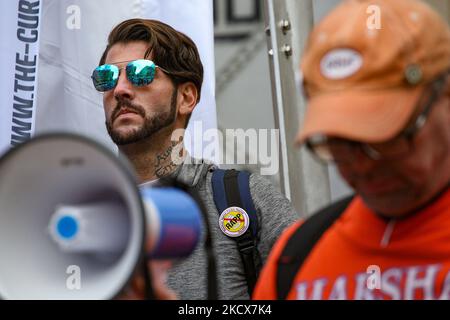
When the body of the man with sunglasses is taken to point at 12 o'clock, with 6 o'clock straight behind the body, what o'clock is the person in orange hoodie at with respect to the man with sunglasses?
The person in orange hoodie is roughly at 10 o'clock from the man with sunglasses.

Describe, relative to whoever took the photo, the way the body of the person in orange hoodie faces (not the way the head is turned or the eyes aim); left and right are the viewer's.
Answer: facing the viewer and to the left of the viewer

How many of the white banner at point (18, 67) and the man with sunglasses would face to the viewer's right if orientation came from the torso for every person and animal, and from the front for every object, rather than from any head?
0

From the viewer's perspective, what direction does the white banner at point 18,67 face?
toward the camera

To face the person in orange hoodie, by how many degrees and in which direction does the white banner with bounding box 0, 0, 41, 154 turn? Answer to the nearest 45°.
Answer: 0° — it already faces them

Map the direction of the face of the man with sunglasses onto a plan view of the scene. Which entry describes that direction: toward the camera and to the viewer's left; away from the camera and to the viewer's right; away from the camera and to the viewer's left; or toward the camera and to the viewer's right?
toward the camera and to the viewer's left

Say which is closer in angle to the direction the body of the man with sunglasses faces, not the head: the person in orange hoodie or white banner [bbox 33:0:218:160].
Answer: the person in orange hoodie

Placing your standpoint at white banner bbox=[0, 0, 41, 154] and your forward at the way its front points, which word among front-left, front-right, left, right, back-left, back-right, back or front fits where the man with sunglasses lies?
front-left

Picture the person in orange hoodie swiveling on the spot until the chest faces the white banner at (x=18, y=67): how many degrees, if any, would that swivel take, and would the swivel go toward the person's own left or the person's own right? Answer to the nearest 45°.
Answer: approximately 90° to the person's own right

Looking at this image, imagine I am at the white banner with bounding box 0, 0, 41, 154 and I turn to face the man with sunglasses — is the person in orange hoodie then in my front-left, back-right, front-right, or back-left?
front-right

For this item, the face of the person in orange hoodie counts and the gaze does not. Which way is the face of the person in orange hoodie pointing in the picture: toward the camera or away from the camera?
toward the camera

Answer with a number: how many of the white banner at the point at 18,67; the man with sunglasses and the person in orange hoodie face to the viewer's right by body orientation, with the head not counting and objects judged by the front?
0

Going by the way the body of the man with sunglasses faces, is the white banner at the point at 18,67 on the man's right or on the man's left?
on the man's right

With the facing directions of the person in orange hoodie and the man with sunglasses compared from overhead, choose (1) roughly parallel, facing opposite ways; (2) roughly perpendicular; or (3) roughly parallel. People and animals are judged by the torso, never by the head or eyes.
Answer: roughly parallel
